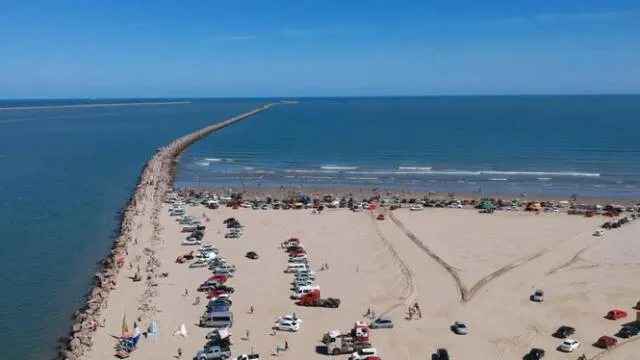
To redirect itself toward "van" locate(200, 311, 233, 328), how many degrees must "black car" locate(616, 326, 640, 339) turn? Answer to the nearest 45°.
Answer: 0° — it already faces it

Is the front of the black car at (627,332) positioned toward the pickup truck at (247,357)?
yes

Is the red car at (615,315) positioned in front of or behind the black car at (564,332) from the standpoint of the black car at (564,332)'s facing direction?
behind

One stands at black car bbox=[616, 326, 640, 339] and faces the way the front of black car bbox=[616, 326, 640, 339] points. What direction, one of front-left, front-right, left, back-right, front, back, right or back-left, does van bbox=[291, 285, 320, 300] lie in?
front-right

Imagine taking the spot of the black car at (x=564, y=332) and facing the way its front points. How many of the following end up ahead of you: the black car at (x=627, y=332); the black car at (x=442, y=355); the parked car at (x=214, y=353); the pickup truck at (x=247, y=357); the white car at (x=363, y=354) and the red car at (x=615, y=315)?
4

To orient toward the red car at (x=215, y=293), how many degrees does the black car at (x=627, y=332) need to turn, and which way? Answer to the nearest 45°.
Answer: approximately 45° to its right

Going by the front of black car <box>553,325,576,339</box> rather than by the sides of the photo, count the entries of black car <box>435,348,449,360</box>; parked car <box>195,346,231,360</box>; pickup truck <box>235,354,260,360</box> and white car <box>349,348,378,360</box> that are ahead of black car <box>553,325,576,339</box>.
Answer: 4

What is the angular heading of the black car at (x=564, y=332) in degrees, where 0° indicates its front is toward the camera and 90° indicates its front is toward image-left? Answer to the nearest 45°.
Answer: approximately 45°

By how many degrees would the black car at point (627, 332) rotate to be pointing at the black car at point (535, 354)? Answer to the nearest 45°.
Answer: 0° — it already faces it

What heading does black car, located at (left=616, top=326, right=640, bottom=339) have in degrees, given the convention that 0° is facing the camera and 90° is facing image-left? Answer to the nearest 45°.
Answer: approximately 45°
